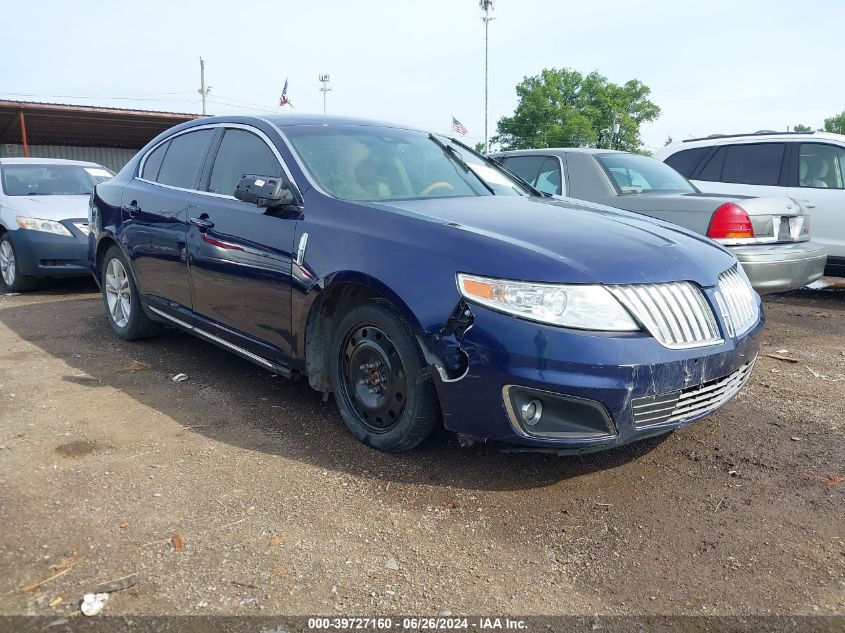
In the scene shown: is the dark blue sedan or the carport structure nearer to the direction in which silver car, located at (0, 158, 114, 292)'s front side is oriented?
the dark blue sedan

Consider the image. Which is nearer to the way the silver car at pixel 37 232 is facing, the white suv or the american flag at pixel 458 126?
the white suv

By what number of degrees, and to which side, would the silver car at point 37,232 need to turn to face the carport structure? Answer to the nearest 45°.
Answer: approximately 135° to its left

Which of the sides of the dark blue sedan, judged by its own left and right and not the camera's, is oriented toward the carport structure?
back

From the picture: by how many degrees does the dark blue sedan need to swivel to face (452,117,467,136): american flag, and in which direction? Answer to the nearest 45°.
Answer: approximately 135° to its left

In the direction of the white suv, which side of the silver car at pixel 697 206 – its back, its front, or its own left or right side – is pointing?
right

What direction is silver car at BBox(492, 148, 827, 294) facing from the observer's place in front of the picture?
facing away from the viewer and to the left of the viewer

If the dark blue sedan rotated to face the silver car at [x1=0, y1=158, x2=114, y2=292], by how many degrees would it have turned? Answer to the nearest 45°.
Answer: approximately 180°
